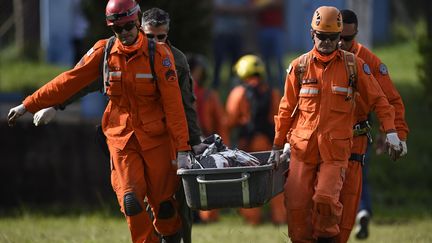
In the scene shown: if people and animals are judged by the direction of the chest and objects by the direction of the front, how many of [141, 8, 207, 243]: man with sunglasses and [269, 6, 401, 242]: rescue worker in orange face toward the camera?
2

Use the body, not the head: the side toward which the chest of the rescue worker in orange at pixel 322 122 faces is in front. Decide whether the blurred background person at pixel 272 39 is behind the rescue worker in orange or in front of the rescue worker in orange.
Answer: behind

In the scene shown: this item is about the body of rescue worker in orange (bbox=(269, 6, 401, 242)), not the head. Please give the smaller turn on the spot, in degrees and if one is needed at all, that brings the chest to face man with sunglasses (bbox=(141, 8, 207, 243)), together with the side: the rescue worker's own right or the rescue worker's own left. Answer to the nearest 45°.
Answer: approximately 90° to the rescue worker's own right

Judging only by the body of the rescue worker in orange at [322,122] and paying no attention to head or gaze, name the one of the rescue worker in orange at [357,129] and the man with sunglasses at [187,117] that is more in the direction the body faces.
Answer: the man with sunglasses

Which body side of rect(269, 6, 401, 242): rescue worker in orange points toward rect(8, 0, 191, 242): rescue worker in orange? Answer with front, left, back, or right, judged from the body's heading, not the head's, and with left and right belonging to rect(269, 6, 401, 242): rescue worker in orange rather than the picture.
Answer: right

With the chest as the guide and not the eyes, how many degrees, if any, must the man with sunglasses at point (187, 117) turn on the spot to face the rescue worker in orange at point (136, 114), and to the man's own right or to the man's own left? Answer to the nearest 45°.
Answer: approximately 45° to the man's own right

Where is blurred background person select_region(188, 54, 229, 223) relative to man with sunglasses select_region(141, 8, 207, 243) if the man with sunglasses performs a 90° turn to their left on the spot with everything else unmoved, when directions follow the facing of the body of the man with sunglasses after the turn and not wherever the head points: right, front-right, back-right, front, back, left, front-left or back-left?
left

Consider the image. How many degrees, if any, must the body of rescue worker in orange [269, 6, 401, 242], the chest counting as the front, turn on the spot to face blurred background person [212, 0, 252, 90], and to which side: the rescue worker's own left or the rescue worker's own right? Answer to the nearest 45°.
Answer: approximately 180°

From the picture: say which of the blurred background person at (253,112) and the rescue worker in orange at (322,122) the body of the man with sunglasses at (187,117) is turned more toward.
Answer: the rescue worker in orange

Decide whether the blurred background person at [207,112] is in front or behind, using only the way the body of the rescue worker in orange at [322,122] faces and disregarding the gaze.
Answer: behind
